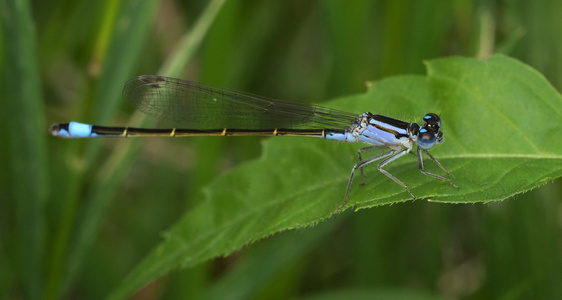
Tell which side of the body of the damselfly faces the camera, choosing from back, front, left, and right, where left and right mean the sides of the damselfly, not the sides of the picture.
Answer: right
